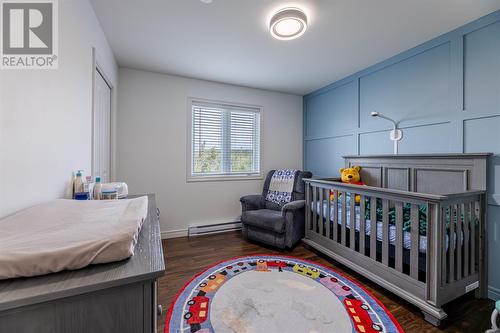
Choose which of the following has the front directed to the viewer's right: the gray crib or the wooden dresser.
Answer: the wooden dresser

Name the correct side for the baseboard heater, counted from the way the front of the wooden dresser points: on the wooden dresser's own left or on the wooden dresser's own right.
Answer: on the wooden dresser's own left

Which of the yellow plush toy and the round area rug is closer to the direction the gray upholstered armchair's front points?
the round area rug

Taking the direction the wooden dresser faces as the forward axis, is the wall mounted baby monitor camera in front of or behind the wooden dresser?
in front

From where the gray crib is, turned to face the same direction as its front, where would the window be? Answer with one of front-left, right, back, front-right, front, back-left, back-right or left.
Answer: front-right

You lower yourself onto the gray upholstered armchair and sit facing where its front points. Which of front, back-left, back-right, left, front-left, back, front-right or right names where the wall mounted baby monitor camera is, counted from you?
back-left

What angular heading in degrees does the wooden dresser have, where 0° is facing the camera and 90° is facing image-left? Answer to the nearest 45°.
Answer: approximately 270°

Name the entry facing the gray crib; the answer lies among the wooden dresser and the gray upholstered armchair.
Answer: the wooden dresser

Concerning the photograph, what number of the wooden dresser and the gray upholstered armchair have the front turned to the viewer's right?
1

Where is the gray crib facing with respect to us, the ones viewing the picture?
facing the viewer and to the left of the viewer

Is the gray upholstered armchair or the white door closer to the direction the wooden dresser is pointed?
the gray upholstered armchair

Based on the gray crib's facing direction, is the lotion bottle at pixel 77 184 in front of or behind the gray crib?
in front

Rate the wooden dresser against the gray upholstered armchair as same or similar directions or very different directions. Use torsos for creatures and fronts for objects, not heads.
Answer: very different directions

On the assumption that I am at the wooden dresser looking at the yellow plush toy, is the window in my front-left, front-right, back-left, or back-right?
front-left
